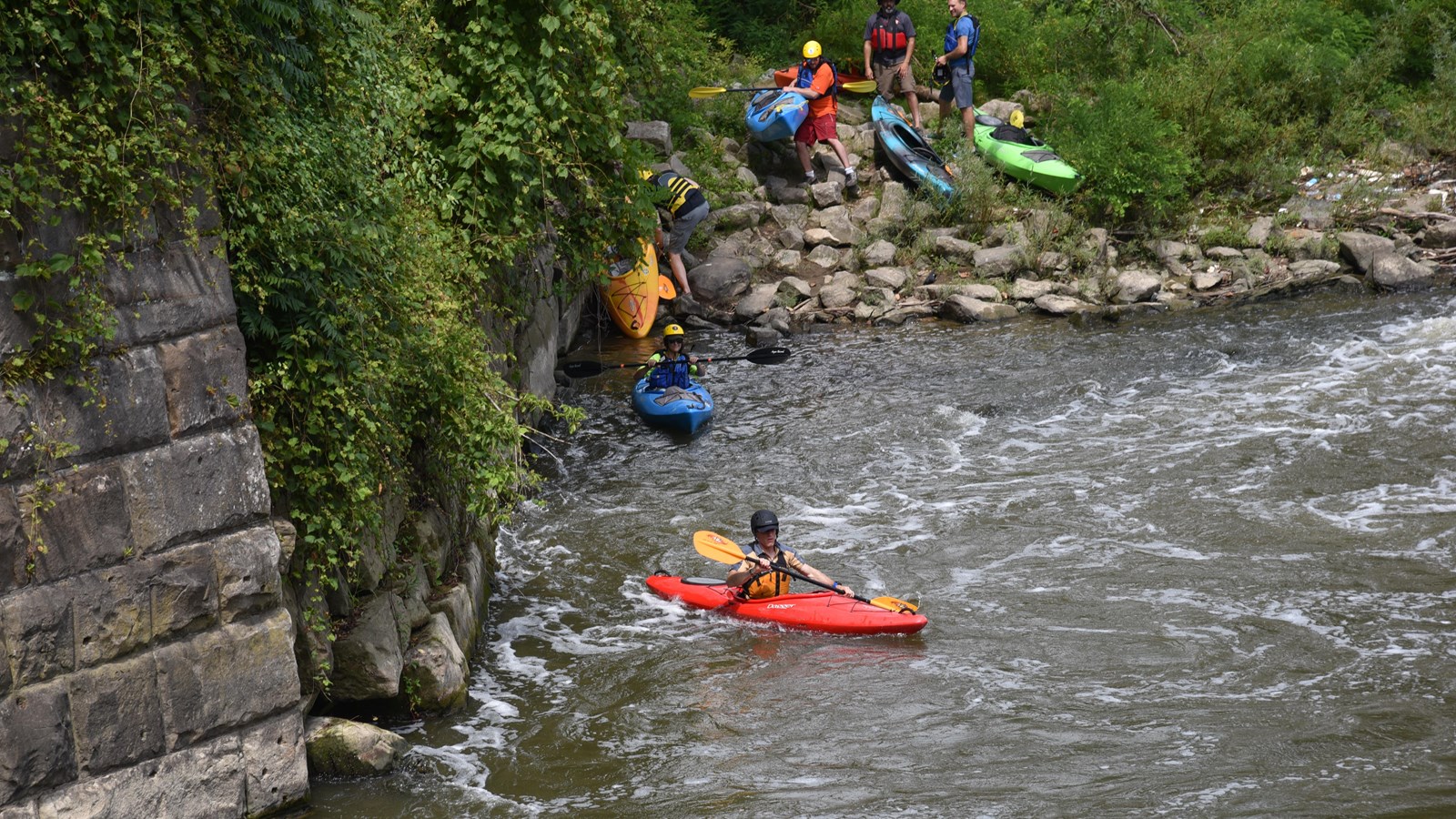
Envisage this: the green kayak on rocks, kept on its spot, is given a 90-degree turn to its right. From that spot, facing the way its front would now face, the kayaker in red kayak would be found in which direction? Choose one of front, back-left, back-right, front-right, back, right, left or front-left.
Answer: front-left

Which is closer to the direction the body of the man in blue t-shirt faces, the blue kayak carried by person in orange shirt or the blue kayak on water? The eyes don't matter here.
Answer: the blue kayak carried by person in orange shirt

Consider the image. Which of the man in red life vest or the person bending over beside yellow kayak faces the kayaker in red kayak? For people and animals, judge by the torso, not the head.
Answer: the man in red life vest

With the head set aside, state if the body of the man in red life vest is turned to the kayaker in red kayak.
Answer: yes

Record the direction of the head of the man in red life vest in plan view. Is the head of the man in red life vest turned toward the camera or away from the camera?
toward the camera

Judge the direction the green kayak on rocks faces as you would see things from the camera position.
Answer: facing the viewer and to the right of the viewer

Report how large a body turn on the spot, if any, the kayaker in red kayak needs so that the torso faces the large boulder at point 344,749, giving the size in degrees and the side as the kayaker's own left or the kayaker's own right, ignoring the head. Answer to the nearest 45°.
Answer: approximately 90° to the kayaker's own right

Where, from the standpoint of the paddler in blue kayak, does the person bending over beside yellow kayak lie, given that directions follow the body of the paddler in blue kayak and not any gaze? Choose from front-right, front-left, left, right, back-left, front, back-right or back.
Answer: back

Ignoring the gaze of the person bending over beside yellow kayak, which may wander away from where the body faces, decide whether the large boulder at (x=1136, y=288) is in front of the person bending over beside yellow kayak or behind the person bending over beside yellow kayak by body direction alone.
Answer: behind

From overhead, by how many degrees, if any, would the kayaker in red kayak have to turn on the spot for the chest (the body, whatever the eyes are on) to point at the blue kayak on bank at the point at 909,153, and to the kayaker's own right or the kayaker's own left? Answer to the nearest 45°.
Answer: approximately 135° to the kayaker's own left

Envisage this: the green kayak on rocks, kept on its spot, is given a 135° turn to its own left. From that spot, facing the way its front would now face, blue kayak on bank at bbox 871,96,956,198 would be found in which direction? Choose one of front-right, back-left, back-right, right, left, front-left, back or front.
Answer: left

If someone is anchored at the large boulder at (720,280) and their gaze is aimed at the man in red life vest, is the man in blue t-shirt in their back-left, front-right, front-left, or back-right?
front-right

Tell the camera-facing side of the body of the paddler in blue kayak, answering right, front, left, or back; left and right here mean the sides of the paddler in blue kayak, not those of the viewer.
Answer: front
